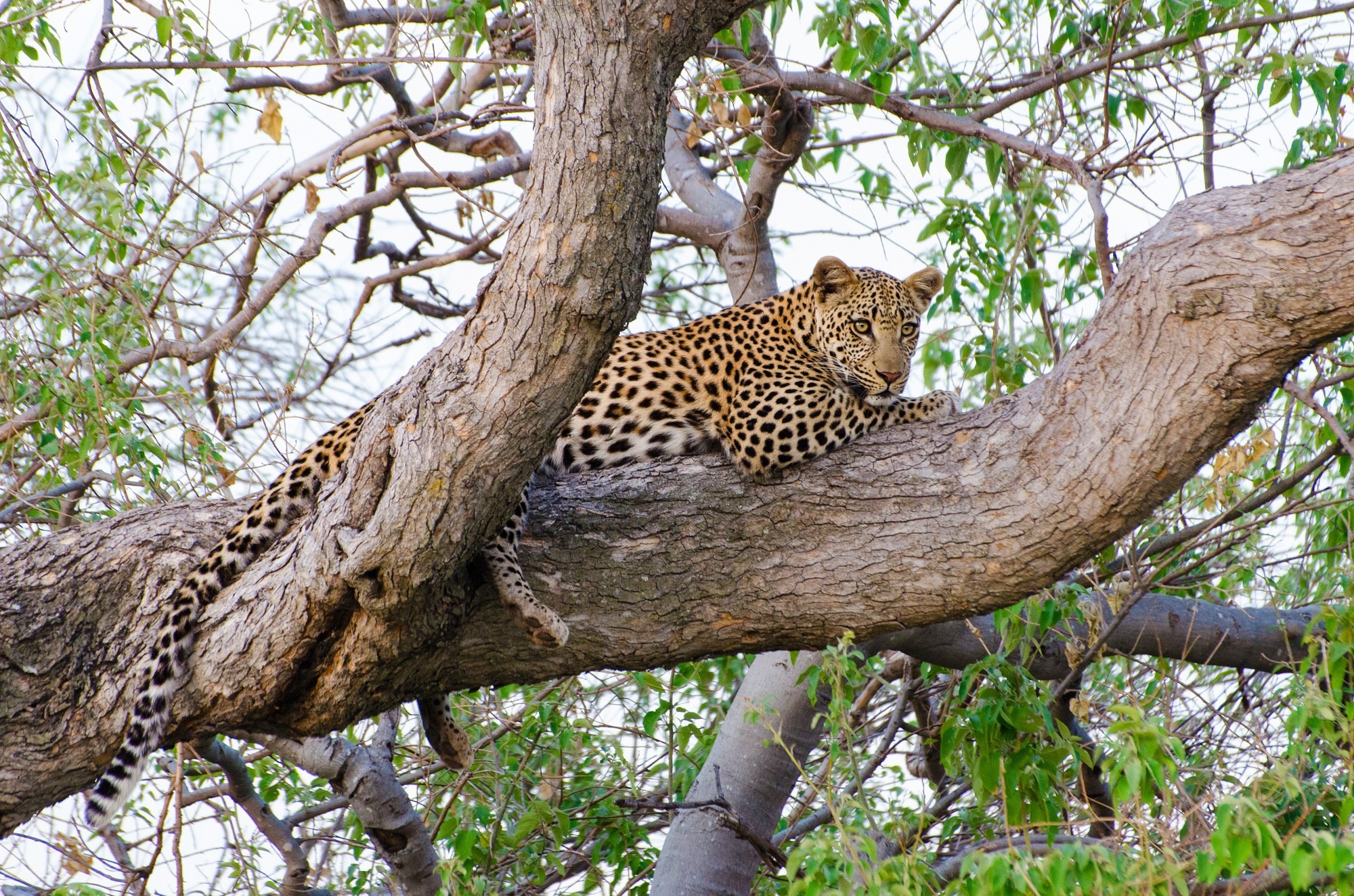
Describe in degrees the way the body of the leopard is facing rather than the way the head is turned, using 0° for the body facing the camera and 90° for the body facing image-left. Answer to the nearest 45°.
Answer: approximately 270°
